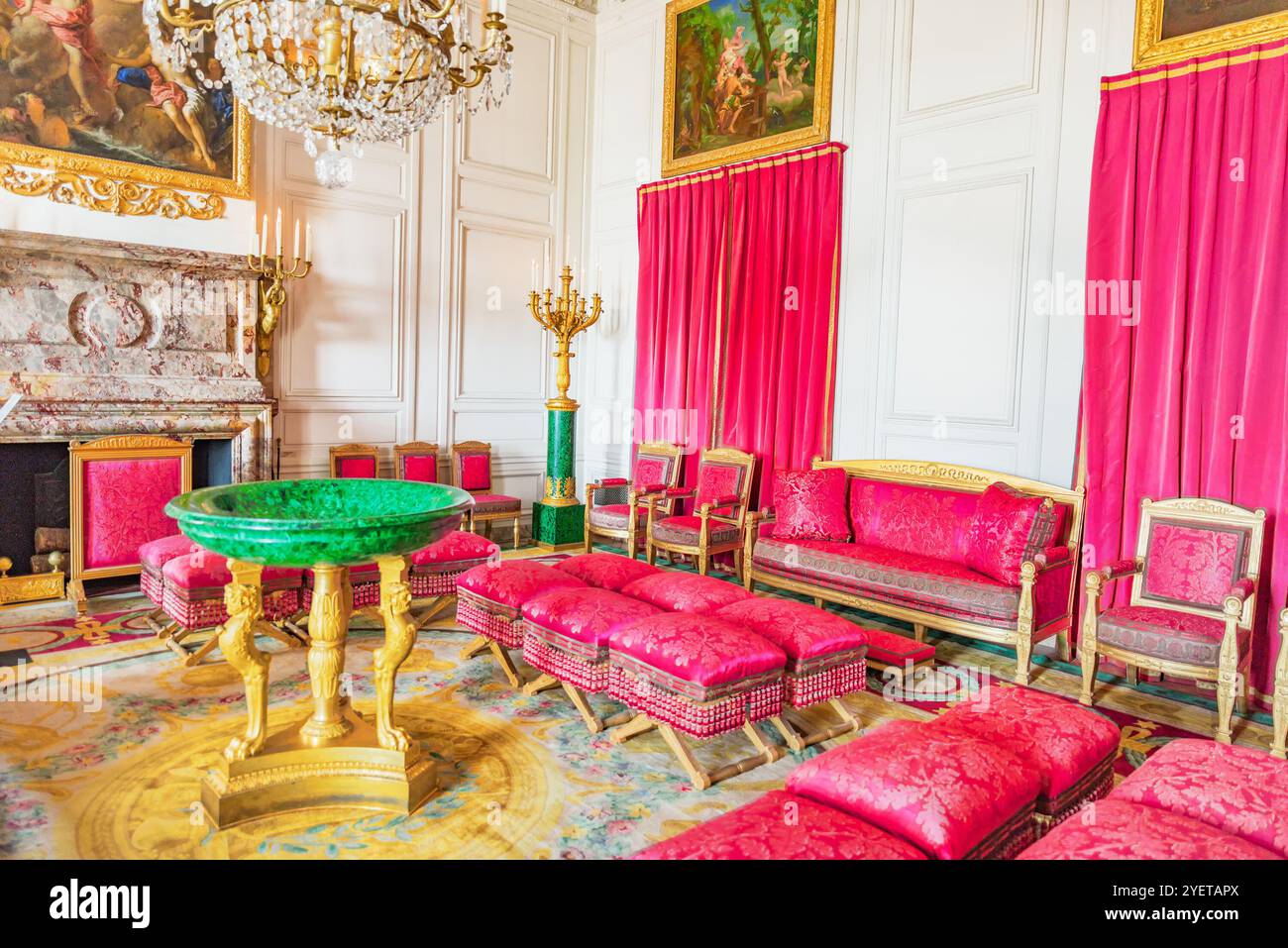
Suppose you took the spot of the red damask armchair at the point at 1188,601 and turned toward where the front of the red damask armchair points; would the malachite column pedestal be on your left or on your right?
on your right

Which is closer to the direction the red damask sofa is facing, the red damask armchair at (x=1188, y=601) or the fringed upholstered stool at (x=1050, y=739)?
the fringed upholstered stool

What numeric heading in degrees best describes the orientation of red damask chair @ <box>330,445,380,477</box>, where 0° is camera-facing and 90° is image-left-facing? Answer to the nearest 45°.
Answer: approximately 0°

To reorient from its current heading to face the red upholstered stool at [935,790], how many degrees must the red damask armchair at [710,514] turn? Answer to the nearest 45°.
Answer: approximately 45° to its left

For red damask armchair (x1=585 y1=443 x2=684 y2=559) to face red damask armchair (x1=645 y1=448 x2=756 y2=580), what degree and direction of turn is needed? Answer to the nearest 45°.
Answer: approximately 90° to its left

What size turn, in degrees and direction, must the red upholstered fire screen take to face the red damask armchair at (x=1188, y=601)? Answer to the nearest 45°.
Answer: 0° — it already faces it

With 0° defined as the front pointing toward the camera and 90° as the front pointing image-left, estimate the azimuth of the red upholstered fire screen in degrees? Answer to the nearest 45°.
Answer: approximately 315°

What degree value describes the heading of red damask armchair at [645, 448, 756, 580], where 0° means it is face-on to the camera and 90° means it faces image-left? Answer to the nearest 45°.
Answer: approximately 45°

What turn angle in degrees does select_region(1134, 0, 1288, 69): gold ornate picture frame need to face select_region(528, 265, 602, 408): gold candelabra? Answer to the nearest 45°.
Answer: approximately 45° to its right
